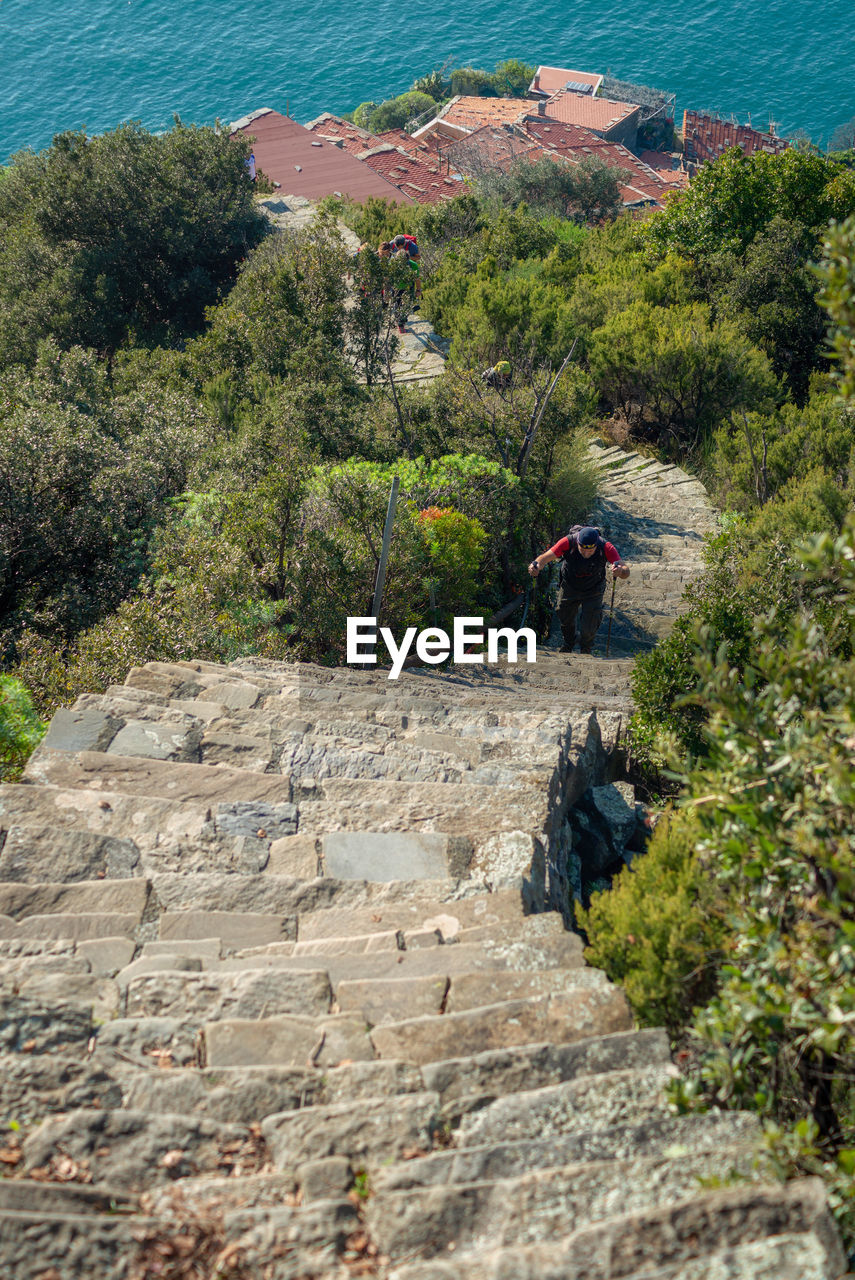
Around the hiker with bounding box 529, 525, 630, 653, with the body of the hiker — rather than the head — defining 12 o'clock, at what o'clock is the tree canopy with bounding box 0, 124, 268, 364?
The tree canopy is roughly at 5 o'clock from the hiker.

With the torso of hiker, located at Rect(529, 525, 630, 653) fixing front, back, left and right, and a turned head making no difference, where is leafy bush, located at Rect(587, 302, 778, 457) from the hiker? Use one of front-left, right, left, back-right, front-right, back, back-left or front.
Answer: back

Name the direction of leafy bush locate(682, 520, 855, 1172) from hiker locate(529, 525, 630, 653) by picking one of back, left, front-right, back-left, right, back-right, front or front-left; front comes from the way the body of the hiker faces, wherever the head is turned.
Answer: front

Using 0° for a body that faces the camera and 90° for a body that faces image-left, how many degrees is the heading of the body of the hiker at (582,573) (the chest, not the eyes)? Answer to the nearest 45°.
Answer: approximately 0°

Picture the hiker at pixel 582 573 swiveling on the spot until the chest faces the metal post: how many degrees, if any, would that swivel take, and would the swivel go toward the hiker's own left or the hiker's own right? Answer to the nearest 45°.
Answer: approximately 45° to the hiker's own right

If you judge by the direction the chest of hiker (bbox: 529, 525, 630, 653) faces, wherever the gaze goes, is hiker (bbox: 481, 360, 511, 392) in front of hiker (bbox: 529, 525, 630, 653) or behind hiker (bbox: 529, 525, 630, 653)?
behind

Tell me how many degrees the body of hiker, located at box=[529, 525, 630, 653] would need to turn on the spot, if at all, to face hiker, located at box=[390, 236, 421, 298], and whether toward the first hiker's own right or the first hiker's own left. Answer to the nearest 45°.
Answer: approximately 180°

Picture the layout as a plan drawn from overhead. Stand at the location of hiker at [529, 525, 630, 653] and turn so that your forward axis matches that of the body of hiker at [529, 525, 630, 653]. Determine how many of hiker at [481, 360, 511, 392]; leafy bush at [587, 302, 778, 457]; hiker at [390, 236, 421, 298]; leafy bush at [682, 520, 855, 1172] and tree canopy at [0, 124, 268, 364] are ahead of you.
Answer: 1

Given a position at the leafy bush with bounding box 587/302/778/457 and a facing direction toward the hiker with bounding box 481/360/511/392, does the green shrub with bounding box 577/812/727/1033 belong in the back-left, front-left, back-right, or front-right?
back-left

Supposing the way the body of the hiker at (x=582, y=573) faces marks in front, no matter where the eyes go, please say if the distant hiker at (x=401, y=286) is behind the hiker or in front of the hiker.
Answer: behind
